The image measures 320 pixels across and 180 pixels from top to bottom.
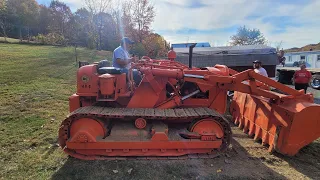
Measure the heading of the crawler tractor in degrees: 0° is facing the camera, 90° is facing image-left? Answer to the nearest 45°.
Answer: approximately 270°

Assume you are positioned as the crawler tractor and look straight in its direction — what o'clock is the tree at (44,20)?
The tree is roughly at 8 o'clock from the crawler tractor.

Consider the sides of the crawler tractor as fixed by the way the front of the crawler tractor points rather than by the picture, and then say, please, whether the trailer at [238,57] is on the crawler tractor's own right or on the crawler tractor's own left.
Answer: on the crawler tractor's own left

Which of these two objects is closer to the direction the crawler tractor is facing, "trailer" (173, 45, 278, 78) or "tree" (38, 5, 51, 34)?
the trailer

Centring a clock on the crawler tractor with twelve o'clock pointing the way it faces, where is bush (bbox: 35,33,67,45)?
The bush is roughly at 8 o'clock from the crawler tractor.
